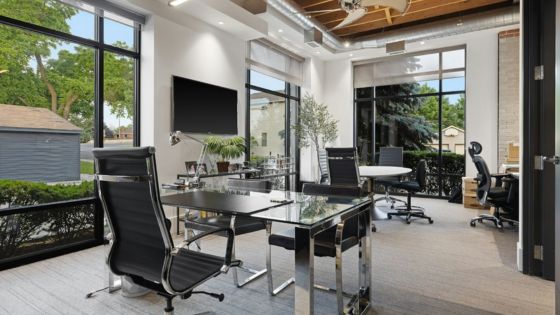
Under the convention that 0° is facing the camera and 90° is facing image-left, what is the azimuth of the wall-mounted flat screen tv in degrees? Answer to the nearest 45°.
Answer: approximately 315°

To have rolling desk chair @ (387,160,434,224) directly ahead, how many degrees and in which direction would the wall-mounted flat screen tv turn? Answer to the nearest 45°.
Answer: approximately 45° to its left

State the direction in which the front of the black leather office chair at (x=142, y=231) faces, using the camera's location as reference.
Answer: facing away from the viewer and to the right of the viewer

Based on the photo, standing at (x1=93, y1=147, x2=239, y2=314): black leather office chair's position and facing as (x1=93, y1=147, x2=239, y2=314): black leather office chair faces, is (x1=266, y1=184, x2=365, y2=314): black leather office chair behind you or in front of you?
in front

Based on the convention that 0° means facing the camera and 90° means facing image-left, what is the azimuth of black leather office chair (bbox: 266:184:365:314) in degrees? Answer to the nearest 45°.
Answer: approximately 45°

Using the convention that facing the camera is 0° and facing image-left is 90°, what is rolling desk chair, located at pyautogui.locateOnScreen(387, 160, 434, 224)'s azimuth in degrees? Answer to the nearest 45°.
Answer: approximately 90°
